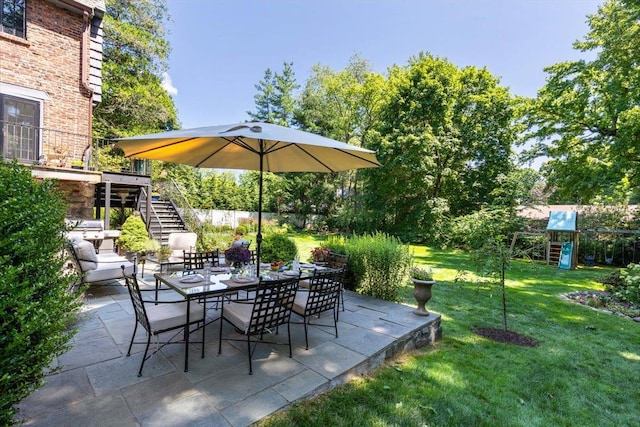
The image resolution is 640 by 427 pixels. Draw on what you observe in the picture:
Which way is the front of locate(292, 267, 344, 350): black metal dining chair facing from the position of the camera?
facing away from the viewer and to the left of the viewer

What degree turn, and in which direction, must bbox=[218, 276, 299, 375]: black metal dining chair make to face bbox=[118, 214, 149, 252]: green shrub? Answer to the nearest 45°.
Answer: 0° — it already faces it

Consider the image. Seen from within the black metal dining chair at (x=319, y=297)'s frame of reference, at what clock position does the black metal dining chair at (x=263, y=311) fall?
the black metal dining chair at (x=263, y=311) is roughly at 9 o'clock from the black metal dining chair at (x=319, y=297).

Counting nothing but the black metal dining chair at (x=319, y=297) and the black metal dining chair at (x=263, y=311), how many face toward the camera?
0

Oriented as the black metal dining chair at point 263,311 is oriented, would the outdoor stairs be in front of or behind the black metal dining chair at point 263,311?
in front

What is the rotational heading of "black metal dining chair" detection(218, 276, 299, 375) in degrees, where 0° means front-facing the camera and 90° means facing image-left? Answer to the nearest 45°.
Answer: approximately 135°

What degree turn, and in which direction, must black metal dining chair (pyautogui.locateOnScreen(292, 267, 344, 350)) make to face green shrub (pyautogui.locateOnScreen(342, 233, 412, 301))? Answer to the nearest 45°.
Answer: approximately 90° to its right

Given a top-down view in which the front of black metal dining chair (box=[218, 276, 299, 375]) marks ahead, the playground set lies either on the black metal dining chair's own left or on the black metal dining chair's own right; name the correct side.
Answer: on the black metal dining chair's own right

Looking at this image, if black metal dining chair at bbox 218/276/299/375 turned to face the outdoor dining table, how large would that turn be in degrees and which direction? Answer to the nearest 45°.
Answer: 0° — it already faces it

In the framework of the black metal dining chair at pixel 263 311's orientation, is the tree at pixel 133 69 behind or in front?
in front

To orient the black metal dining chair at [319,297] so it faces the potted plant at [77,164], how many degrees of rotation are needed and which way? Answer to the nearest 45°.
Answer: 0° — it already faces it

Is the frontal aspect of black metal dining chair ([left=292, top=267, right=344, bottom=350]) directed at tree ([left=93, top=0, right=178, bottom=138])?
yes

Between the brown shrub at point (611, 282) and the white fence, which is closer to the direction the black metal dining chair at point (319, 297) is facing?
the white fence
